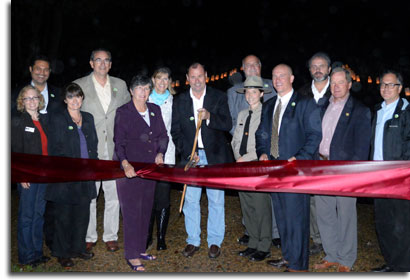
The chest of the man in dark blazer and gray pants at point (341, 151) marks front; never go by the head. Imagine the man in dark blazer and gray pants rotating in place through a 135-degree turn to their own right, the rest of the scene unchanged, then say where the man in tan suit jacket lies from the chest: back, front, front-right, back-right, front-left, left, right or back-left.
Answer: left

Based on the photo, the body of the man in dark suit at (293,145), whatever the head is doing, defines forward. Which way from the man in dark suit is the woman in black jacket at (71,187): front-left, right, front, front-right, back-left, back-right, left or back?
front-right

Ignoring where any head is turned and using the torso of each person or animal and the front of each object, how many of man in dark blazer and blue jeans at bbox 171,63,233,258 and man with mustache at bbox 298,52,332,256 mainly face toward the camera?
2

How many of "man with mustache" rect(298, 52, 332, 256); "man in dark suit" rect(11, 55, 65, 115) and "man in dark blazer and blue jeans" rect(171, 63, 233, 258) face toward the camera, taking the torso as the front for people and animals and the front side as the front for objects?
3

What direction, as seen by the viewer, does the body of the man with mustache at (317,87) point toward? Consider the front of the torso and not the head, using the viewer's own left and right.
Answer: facing the viewer

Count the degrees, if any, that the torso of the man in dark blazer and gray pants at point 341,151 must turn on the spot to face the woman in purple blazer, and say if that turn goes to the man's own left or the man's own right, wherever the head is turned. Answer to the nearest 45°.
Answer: approximately 45° to the man's own right

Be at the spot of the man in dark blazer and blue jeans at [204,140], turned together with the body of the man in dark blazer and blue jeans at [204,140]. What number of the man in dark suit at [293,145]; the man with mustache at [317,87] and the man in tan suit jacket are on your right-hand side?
1

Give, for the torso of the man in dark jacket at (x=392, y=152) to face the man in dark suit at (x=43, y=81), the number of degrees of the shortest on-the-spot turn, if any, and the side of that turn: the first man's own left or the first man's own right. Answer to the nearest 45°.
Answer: approximately 45° to the first man's own right

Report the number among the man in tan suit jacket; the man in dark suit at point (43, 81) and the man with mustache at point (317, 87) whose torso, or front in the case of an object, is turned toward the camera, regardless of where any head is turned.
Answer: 3

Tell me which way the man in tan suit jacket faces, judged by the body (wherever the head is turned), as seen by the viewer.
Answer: toward the camera

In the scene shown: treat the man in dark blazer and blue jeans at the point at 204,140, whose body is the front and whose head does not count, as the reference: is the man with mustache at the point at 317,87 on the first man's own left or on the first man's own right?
on the first man's own left

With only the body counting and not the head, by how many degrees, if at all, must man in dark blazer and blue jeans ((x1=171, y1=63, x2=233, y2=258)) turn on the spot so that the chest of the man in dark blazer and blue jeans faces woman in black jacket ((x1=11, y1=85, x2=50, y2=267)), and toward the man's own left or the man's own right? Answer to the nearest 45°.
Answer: approximately 90° to the man's own right
